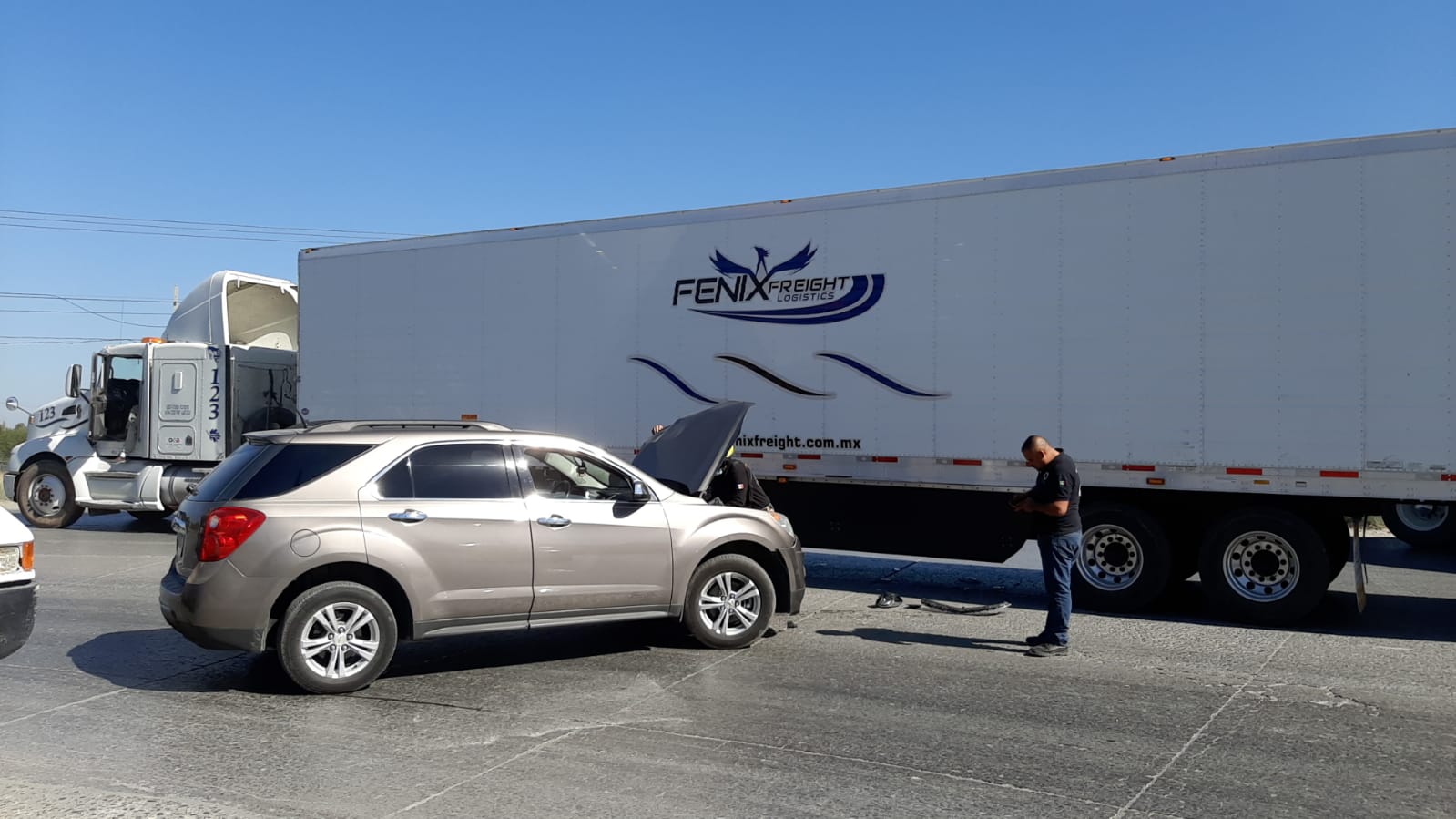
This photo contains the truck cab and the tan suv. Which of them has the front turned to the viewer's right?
the tan suv

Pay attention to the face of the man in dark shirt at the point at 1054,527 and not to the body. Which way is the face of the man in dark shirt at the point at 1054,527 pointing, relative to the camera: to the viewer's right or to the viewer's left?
to the viewer's left

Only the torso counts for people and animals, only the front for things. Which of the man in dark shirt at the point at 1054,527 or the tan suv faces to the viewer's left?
the man in dark shirt

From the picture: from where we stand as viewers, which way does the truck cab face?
facing away from the viewer and to the left of the viewer

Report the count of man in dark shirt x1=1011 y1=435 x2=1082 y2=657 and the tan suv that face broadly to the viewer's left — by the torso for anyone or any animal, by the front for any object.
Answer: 1

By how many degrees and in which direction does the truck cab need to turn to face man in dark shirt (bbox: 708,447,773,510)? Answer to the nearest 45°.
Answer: approximately 180°

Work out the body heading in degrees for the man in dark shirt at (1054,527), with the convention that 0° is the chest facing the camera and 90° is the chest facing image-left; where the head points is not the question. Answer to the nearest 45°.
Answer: approximately 90°

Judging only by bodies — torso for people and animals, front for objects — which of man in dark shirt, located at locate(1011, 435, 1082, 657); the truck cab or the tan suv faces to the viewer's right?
the tan suv

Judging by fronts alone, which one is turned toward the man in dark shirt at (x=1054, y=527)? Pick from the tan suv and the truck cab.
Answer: the tan suv

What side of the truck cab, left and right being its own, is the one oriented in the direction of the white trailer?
back

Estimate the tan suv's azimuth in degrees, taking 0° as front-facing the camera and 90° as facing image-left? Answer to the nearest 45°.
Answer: approximately 270°
